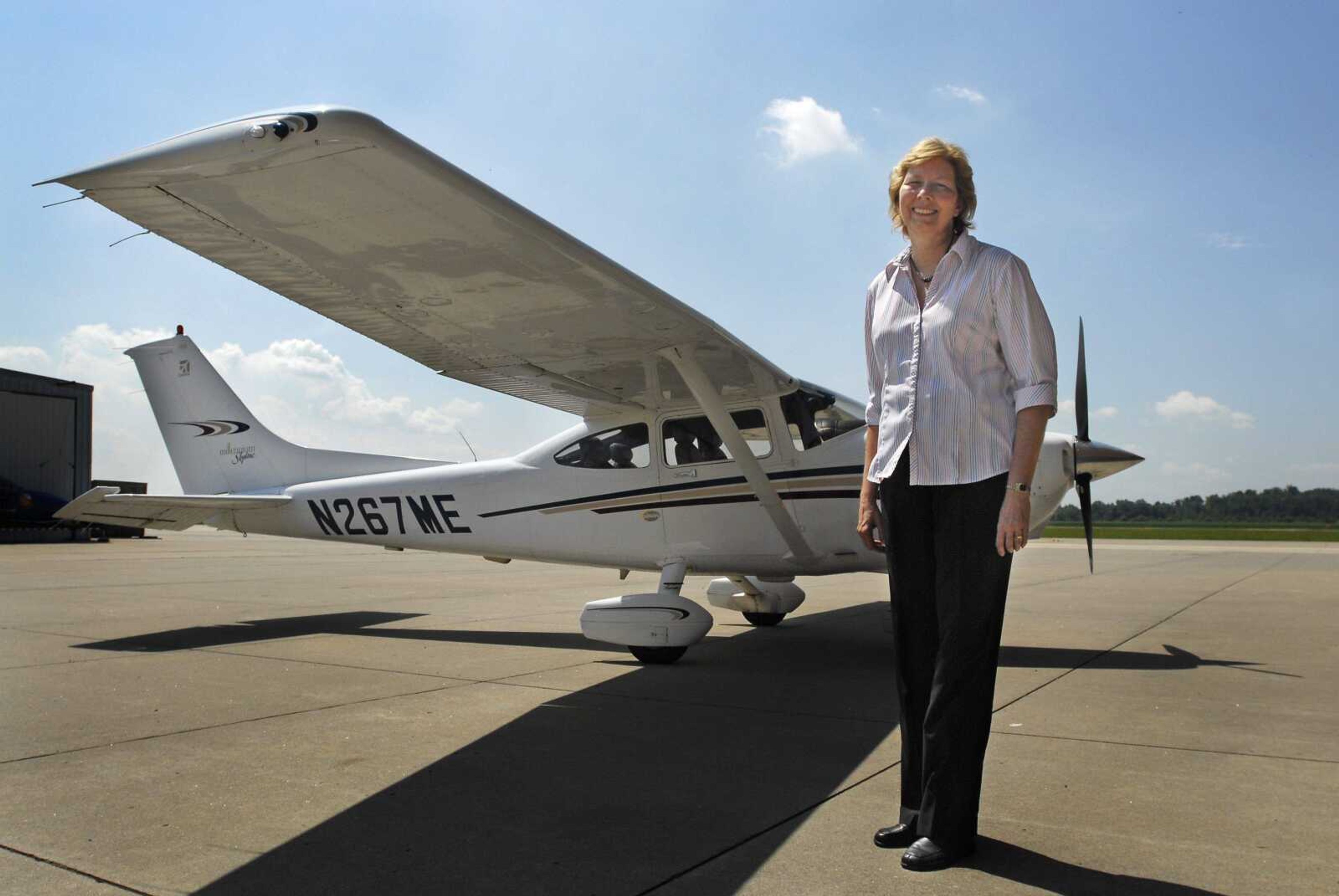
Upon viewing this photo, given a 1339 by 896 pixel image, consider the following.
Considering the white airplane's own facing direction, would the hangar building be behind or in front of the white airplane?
behind

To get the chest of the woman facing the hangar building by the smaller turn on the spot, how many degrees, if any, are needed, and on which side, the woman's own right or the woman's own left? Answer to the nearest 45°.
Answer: approximately 90° to the woman's own right

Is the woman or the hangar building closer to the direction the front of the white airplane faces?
the woman

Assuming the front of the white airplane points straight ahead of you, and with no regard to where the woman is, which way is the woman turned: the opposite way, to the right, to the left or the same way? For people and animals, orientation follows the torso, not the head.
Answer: to the right

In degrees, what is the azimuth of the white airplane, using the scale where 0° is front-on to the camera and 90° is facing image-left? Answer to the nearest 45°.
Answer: approximately 315°

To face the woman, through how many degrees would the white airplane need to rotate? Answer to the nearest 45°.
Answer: approximately 45° to its right

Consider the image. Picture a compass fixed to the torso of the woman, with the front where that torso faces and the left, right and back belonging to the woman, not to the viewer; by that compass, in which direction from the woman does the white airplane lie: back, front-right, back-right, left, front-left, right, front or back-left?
right

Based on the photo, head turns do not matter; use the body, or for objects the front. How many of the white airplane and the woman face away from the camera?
0
